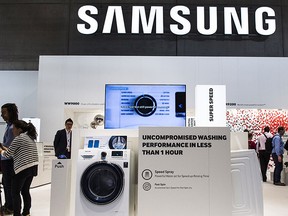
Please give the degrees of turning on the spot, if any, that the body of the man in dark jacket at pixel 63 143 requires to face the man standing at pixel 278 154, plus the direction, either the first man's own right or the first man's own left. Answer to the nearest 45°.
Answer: approximately 45° to the first man's own left

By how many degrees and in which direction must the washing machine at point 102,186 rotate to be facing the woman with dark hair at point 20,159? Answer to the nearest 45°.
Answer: approximately 135° to its right

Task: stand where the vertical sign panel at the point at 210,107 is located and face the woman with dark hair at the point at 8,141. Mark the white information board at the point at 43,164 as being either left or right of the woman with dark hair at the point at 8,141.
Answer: right

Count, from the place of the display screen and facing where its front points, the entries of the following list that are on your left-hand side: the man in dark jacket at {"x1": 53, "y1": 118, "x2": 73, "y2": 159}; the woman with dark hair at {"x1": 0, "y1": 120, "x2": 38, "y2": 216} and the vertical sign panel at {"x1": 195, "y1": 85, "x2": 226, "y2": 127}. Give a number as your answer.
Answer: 1

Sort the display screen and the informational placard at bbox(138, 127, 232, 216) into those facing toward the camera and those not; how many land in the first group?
2

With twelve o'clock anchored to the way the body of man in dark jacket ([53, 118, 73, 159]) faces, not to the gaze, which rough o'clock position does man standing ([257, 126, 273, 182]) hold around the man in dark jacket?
The man standing is roughly at 10 o'clock from the man in dark jacket.

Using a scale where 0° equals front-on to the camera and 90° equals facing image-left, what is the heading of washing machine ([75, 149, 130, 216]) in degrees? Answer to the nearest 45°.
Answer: approximately 0°

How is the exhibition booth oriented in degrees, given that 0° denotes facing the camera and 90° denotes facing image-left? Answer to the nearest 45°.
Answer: approximately 0°
